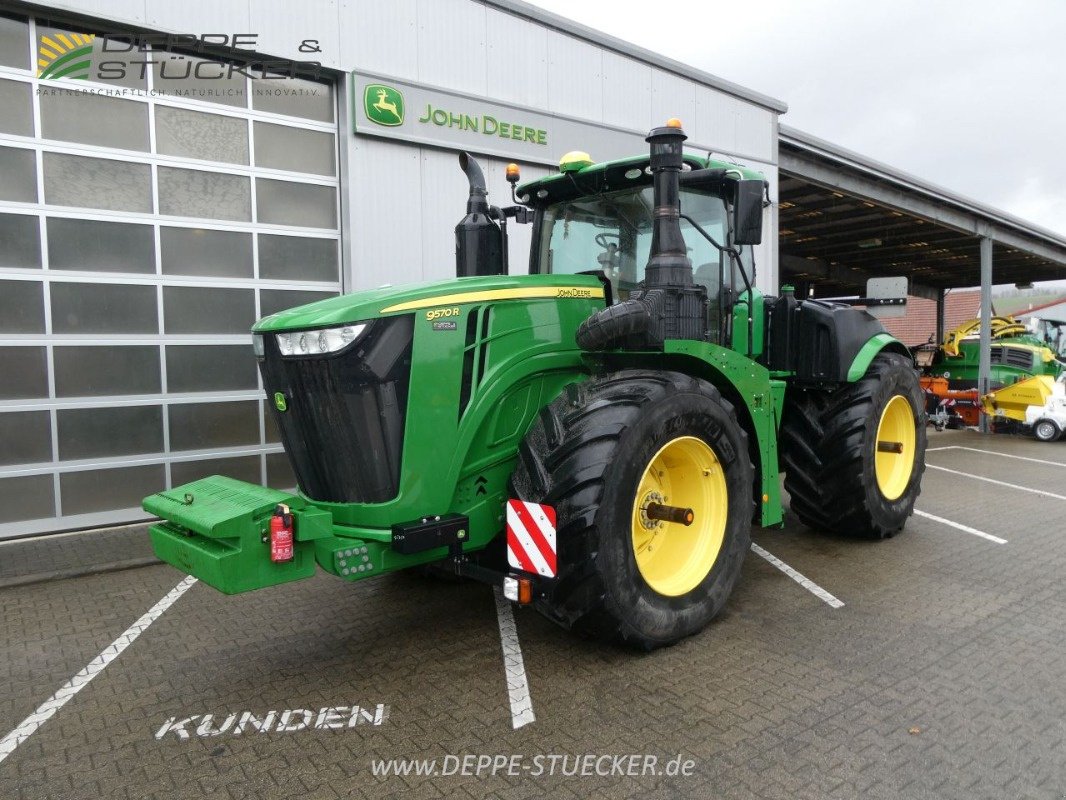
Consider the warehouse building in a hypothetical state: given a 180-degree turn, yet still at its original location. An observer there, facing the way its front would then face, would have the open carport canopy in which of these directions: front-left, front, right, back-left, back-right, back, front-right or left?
right

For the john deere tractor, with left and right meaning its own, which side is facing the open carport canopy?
back

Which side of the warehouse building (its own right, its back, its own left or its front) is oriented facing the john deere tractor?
front

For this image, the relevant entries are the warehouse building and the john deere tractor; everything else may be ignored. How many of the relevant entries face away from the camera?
0

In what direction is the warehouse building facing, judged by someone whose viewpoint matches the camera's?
facing the viewer and to the right of the viewer

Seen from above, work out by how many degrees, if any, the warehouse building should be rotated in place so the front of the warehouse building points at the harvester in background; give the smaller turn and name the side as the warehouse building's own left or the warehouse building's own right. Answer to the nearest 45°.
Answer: approximately 90° to the warehouse building's own left

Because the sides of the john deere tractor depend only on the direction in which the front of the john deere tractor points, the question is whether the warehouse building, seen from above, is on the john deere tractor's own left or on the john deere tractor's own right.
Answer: on the john deere tractor's own right

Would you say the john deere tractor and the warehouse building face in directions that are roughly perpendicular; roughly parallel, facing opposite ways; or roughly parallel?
roughly perpendicular

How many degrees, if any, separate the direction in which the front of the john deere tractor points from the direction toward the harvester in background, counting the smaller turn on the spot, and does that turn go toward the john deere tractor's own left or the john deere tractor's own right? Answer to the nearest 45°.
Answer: approximately 180°

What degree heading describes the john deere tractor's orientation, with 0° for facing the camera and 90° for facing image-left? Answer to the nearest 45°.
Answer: approximately 45°

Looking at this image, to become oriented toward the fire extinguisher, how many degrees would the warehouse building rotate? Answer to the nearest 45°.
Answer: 0° — it already faces it
